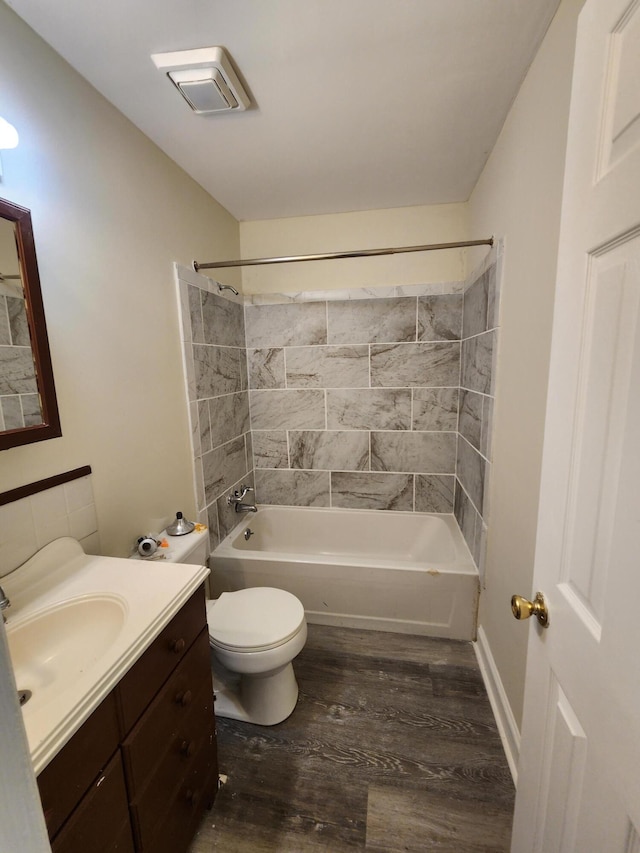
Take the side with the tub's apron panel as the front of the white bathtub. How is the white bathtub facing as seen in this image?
toward the camera

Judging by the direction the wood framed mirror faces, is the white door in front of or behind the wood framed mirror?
in front

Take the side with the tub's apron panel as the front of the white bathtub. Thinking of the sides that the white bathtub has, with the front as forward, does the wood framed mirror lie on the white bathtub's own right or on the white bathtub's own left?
on the white bathtub's own right

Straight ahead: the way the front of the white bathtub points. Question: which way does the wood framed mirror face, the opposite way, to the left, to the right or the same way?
to the left

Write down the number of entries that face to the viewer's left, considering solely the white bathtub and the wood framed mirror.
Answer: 0

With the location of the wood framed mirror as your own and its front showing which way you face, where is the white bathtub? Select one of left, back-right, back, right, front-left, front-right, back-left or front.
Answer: front-left

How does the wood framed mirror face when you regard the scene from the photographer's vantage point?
facing the viewer and to the right of the viewer

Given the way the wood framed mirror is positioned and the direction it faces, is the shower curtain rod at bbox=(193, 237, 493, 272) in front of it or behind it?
in front
